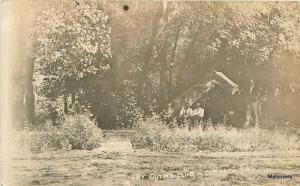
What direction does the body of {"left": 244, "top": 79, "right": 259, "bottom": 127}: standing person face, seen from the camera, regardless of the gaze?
toward the camera

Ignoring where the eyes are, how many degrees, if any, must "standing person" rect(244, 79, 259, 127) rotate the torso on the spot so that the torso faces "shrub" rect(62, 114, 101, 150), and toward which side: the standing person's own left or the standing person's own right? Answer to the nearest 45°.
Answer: approximately 90° to the standing person's own right

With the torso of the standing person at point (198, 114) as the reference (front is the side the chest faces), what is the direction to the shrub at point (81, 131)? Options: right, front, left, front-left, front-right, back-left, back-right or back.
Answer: right

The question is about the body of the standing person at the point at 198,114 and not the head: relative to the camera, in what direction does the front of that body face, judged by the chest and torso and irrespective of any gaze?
toward the camera

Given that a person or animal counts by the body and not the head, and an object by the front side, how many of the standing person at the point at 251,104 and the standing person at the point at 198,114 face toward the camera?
2
